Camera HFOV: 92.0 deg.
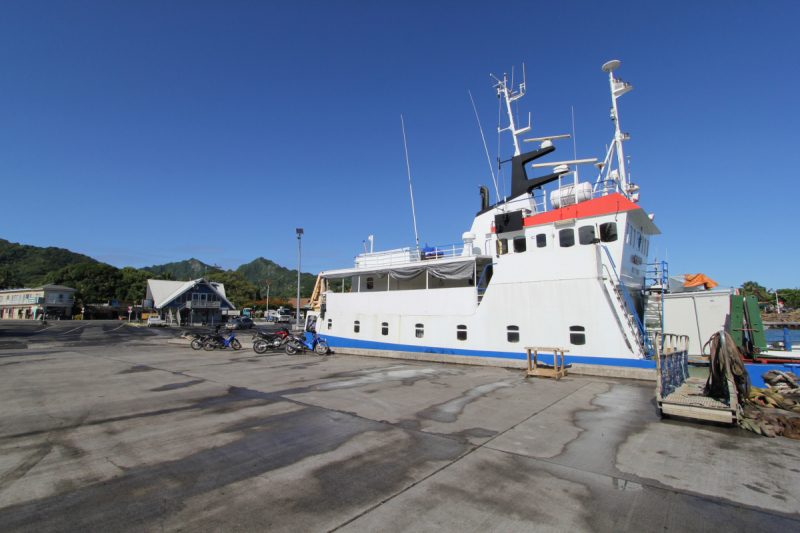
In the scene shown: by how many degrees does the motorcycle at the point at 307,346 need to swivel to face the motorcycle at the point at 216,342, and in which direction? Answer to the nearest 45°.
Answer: approximately 135° to its left

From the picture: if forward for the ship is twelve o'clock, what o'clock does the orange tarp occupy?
The orange tarp is roughly at 10 o'clock from the ship.

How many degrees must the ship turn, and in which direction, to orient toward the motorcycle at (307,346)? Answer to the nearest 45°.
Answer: approximately 135° to its right

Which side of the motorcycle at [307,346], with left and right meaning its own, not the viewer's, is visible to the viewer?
right

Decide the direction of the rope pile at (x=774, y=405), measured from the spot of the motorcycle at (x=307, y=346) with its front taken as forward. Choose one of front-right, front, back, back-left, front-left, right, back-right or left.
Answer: front-right

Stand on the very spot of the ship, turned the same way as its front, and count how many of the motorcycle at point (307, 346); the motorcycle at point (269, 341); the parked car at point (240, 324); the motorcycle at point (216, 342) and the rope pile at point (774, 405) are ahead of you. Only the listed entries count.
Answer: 1

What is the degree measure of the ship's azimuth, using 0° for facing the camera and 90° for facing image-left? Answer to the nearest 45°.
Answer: approximately 315°

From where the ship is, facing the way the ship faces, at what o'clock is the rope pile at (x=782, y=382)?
The rope pile is roughly at 12 o'clock from the ship.
